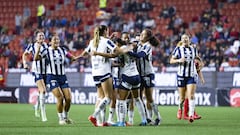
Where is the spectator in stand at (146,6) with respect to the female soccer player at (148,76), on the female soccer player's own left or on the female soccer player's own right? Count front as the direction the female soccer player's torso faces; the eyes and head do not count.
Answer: on the female soccer player's own right

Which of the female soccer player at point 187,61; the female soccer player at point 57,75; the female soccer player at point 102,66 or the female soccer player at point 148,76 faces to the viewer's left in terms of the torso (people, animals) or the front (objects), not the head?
the female soccer player at point 148,76

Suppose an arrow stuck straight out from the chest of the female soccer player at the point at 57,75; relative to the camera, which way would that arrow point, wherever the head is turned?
toward the camera

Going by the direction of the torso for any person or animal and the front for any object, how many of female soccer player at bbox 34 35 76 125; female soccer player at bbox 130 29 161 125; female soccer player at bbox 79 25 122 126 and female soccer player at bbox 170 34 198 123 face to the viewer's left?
1

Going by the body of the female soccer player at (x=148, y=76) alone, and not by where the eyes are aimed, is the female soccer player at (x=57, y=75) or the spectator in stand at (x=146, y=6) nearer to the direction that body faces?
the female soccer player

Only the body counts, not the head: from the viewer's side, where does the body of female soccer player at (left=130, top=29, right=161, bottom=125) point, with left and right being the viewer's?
facing to the left of the viewer

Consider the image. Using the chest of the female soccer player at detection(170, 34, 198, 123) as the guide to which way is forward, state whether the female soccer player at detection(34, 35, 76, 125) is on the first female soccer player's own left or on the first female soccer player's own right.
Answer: on the first female soccer player's own right

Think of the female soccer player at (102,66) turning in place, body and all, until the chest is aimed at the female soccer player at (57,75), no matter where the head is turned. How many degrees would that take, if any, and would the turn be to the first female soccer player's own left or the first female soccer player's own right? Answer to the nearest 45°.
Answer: approximately 90° to the first female soccer player's own left

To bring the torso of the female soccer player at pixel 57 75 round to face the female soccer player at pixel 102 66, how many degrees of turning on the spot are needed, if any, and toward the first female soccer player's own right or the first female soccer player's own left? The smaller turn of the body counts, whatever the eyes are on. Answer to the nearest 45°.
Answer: approximately 45° to the first female soccer player's own left

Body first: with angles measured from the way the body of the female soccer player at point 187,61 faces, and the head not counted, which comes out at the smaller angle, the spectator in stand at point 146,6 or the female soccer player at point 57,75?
the female soccer player

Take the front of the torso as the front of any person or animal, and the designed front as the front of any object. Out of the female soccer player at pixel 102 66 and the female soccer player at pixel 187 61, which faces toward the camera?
the female soccer player at pixel 187 61
